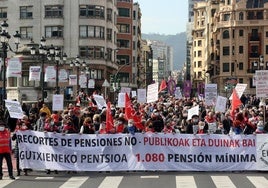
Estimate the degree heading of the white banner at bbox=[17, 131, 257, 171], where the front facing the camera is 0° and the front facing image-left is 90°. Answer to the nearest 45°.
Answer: approximately 0°
